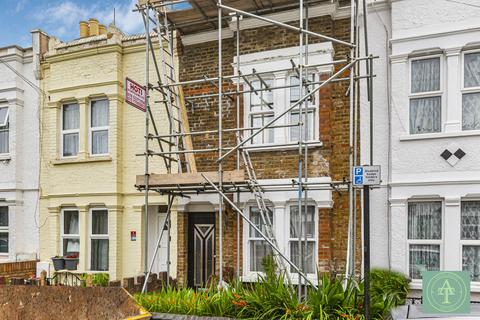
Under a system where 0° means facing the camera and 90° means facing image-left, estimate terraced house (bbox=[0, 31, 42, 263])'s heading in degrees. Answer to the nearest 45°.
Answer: approximately 0°

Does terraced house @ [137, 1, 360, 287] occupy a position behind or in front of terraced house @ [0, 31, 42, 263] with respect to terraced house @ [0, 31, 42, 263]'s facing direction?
in front

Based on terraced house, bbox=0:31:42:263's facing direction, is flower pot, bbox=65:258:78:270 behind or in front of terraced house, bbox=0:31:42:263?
in front

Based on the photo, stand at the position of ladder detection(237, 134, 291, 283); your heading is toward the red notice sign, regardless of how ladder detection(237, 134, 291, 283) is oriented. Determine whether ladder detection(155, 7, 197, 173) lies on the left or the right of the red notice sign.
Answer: right
